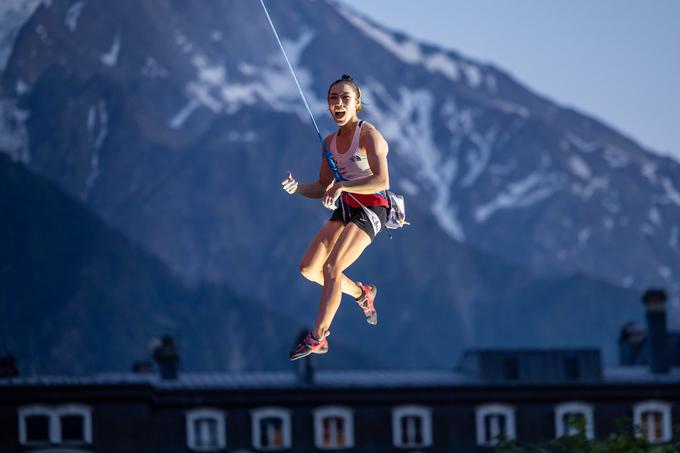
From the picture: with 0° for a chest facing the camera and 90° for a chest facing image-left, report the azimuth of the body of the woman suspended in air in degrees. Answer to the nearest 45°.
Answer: approximately 45°
